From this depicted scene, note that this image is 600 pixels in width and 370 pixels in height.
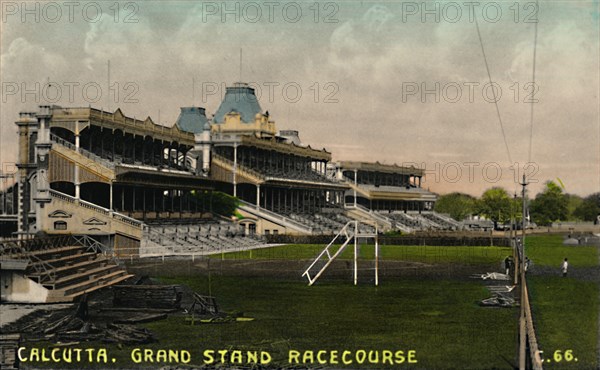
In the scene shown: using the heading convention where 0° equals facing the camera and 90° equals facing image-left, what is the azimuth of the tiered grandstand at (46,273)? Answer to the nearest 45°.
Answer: approximately 315°
